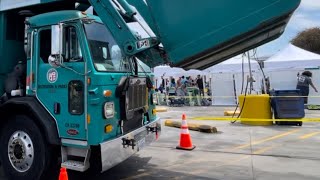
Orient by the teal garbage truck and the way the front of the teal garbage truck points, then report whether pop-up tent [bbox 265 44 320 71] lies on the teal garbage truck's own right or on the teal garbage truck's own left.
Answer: on the teal garbage truck's own left

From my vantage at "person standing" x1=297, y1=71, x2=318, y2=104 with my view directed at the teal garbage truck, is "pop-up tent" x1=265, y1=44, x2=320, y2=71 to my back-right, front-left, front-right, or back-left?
back-right

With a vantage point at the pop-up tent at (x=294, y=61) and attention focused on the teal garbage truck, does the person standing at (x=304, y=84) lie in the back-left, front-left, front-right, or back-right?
front-left

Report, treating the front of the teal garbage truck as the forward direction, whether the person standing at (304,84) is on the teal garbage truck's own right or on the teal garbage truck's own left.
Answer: on the teal garbage truck's own left

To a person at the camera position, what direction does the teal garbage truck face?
facing the viewer and to the right of the viewer

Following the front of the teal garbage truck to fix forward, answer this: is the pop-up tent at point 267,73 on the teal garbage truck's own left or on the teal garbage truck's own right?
on the teal garbage truck's own left
